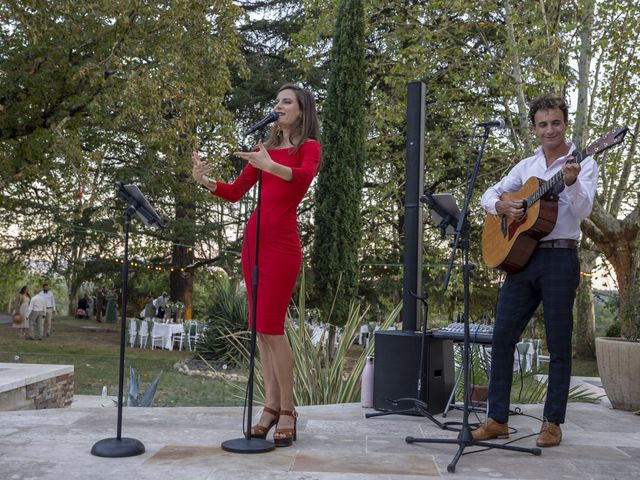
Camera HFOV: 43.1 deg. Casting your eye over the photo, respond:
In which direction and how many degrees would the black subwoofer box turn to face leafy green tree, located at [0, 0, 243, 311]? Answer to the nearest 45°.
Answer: approximately 90° to its right

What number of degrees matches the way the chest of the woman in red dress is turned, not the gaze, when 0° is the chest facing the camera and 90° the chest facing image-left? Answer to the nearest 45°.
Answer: approximately 45°

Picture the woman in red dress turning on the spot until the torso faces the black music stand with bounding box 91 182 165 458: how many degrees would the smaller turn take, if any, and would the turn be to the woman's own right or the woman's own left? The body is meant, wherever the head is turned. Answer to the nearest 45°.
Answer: approximately 45° to the woman's own right

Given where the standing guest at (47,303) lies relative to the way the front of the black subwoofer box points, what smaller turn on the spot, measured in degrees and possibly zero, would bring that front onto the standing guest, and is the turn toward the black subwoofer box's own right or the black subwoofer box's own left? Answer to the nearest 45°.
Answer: approximately 90° to the black subwoofer box's own right

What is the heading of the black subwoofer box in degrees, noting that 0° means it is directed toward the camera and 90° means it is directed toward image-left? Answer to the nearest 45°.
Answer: approximately 45°

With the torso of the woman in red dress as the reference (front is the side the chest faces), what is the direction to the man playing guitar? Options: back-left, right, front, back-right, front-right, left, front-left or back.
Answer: back-left

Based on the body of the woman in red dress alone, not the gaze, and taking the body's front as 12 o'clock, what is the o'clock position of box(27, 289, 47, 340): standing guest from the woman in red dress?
The standing guest is roughly at 4 o'clock from the woman in red dress.

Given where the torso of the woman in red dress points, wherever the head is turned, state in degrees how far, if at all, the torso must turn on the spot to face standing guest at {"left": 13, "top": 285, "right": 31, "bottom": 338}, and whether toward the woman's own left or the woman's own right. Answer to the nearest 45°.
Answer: approximately 135° to the woman's own right

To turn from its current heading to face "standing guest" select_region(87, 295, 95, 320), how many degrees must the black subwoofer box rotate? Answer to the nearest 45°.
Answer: approximately 90° to its right

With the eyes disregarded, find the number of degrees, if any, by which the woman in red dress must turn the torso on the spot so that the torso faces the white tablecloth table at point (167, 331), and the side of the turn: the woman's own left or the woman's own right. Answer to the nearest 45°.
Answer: approximately 135° to the woman's own right
